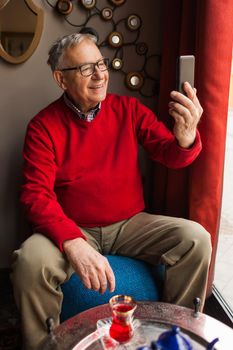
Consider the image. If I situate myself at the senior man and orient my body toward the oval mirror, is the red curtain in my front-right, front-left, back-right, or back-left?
back-right

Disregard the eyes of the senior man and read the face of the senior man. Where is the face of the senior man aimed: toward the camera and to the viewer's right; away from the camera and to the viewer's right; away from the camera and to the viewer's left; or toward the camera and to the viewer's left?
toward the camera and to the viewer's right

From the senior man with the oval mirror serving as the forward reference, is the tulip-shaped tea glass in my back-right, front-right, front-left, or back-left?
back-left

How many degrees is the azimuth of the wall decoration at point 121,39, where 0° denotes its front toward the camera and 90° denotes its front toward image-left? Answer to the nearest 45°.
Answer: approximately 0°

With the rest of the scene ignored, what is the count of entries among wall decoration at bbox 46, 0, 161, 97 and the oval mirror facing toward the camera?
2
